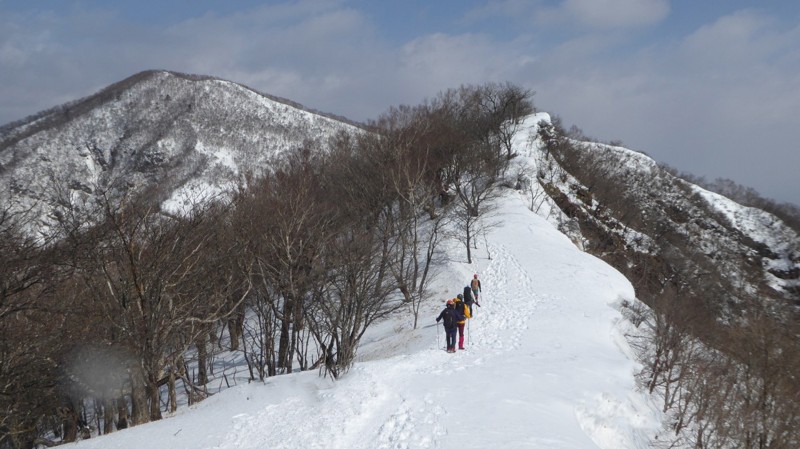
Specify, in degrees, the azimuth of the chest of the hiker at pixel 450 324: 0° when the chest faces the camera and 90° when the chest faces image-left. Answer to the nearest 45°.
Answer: approximately 180°

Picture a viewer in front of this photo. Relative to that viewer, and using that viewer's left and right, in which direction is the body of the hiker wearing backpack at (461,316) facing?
facing away from the viewer

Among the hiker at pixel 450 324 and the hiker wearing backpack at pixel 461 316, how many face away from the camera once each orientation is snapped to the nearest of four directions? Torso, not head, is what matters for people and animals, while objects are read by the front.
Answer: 2
